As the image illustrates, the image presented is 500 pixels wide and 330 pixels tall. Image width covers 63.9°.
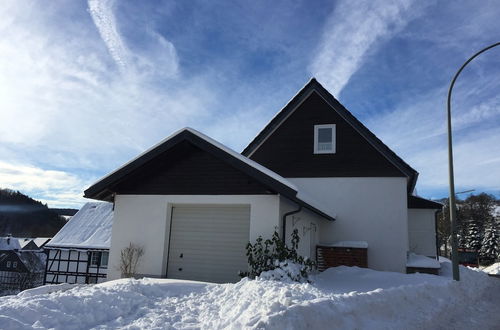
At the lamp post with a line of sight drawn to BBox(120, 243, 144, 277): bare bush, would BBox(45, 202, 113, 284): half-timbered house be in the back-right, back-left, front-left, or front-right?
front-right

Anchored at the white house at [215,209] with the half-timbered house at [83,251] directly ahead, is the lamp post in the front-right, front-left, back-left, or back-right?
back-right

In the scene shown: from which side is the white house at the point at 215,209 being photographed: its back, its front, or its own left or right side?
front

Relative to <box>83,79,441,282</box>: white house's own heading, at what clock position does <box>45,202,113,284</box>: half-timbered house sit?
The half-timbered house is roughly at 5 o'clock from the white house.

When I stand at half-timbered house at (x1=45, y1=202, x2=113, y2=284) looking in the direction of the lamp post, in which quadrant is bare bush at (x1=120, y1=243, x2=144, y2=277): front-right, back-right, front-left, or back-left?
front-right

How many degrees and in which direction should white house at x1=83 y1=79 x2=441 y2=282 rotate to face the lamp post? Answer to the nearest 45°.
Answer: approximately 90° to its left

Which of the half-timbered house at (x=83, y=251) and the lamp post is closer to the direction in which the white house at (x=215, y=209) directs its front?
the lamp post
